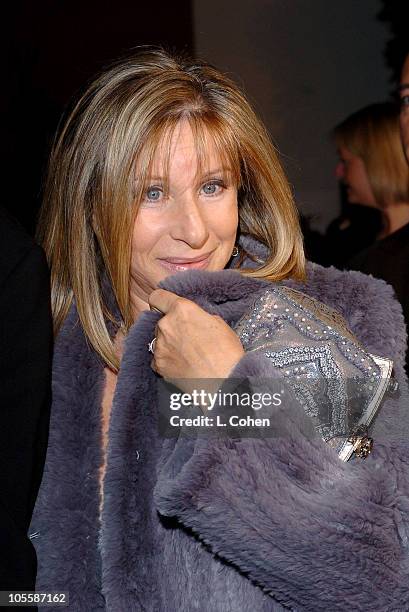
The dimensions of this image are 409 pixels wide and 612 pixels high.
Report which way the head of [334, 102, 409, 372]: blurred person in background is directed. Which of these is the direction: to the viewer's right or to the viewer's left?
to the viewer's left

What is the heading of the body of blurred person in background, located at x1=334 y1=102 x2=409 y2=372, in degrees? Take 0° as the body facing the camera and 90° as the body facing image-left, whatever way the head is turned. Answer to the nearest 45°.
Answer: approximately 90°
